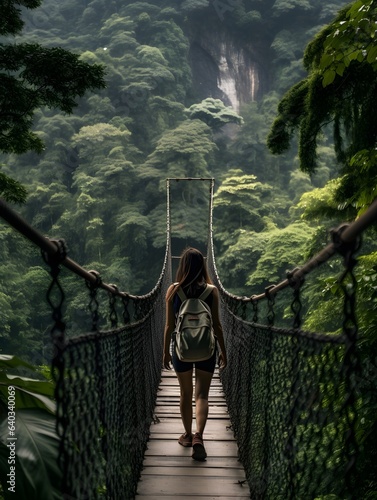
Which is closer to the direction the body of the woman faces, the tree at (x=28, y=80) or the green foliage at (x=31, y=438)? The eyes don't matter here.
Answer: the tree

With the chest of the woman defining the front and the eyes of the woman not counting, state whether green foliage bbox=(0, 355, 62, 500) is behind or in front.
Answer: behind

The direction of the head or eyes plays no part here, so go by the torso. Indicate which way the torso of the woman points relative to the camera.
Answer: away from the camera

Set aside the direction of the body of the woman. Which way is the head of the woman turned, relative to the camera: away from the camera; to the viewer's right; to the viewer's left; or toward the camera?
away from the camera
